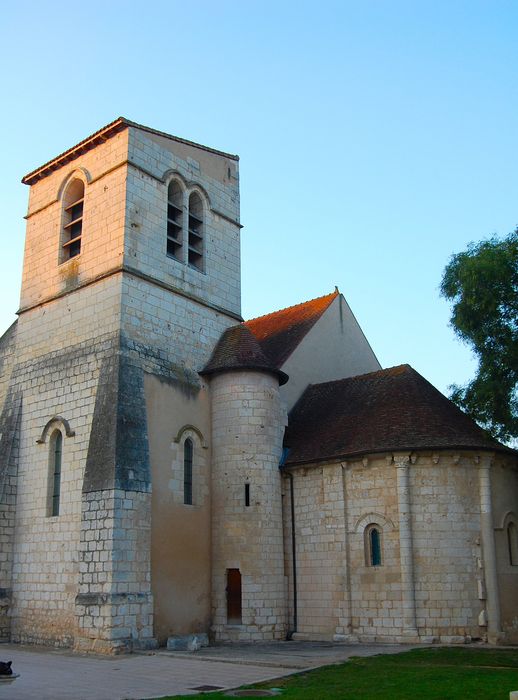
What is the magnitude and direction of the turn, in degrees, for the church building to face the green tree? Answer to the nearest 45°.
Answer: approximately 135° to its right

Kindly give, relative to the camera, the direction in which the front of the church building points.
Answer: facing away from the viewer and to the left of the viewer
